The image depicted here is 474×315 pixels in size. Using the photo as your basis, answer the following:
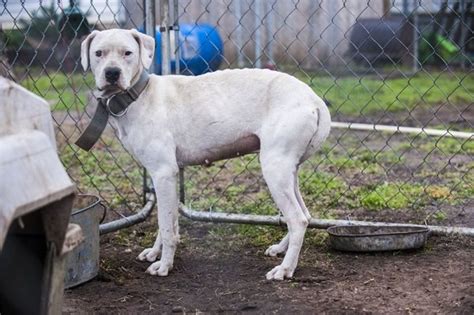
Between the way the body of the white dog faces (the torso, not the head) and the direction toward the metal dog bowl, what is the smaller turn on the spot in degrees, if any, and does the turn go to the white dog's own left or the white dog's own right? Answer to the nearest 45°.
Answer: approximately 180°

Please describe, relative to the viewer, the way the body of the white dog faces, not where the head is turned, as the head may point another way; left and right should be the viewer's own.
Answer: facing to the left of the viewer
